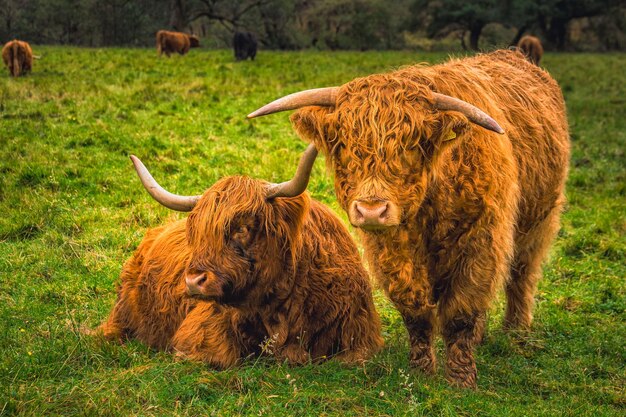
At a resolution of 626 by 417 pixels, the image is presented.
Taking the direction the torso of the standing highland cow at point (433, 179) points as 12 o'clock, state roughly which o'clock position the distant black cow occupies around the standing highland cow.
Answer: The distant black cow is roughly at 4 o'clock from the standing highland cow.

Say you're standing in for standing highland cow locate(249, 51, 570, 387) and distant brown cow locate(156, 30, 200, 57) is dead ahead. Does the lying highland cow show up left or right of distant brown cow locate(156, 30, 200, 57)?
left

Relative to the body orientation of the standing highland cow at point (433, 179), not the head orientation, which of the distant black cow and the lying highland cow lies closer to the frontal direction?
the lying highland cow

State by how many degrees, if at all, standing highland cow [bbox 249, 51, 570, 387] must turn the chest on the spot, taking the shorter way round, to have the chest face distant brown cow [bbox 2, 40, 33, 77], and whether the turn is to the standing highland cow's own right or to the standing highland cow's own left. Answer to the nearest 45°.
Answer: approximately 90° to the standing highland cow's own right

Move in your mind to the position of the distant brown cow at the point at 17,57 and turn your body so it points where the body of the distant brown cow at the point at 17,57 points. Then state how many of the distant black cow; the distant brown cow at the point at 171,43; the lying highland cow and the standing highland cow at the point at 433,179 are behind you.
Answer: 2

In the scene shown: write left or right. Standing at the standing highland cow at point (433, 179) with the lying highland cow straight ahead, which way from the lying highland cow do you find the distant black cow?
right

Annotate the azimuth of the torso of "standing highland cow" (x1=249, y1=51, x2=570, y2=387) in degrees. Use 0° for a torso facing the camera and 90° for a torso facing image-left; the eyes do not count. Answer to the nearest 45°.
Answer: approximately 45°
